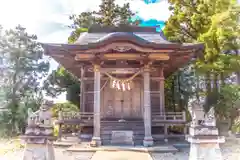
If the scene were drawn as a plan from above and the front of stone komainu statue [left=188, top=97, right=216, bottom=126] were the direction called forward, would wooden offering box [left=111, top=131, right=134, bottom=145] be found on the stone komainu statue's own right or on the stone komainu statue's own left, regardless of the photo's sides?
on the stone komainu statue's own right

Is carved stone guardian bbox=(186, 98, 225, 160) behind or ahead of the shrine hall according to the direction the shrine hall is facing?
ahead

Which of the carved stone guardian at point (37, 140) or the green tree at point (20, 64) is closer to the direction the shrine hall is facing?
the carved stone guardian

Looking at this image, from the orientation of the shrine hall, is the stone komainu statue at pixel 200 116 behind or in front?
in front

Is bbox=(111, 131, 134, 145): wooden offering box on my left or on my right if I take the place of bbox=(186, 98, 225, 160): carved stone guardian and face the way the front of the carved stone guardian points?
on my right
